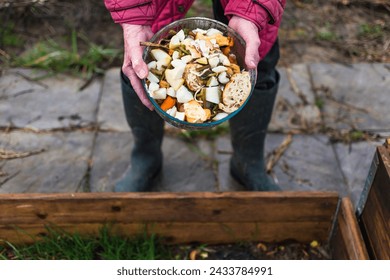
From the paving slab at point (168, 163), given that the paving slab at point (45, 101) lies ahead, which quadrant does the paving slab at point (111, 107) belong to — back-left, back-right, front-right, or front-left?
front-right

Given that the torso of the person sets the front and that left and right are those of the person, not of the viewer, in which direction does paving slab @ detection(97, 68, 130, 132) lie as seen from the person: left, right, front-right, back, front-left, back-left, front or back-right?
back-right

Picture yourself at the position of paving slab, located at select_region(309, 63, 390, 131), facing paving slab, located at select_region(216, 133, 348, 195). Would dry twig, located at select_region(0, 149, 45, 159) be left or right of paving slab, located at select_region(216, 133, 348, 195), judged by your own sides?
right

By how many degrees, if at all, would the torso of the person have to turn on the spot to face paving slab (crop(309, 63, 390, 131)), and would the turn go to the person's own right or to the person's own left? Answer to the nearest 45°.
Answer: approximately 135° to the person's own left

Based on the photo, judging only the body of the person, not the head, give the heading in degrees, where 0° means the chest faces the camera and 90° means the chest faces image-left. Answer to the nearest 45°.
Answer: approximately 0°

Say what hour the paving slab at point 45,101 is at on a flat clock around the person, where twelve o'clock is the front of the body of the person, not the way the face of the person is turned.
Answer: The paving slab is roughly at 4 o'clock from the person.

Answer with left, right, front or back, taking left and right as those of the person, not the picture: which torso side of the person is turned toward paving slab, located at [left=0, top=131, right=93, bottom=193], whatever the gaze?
right
